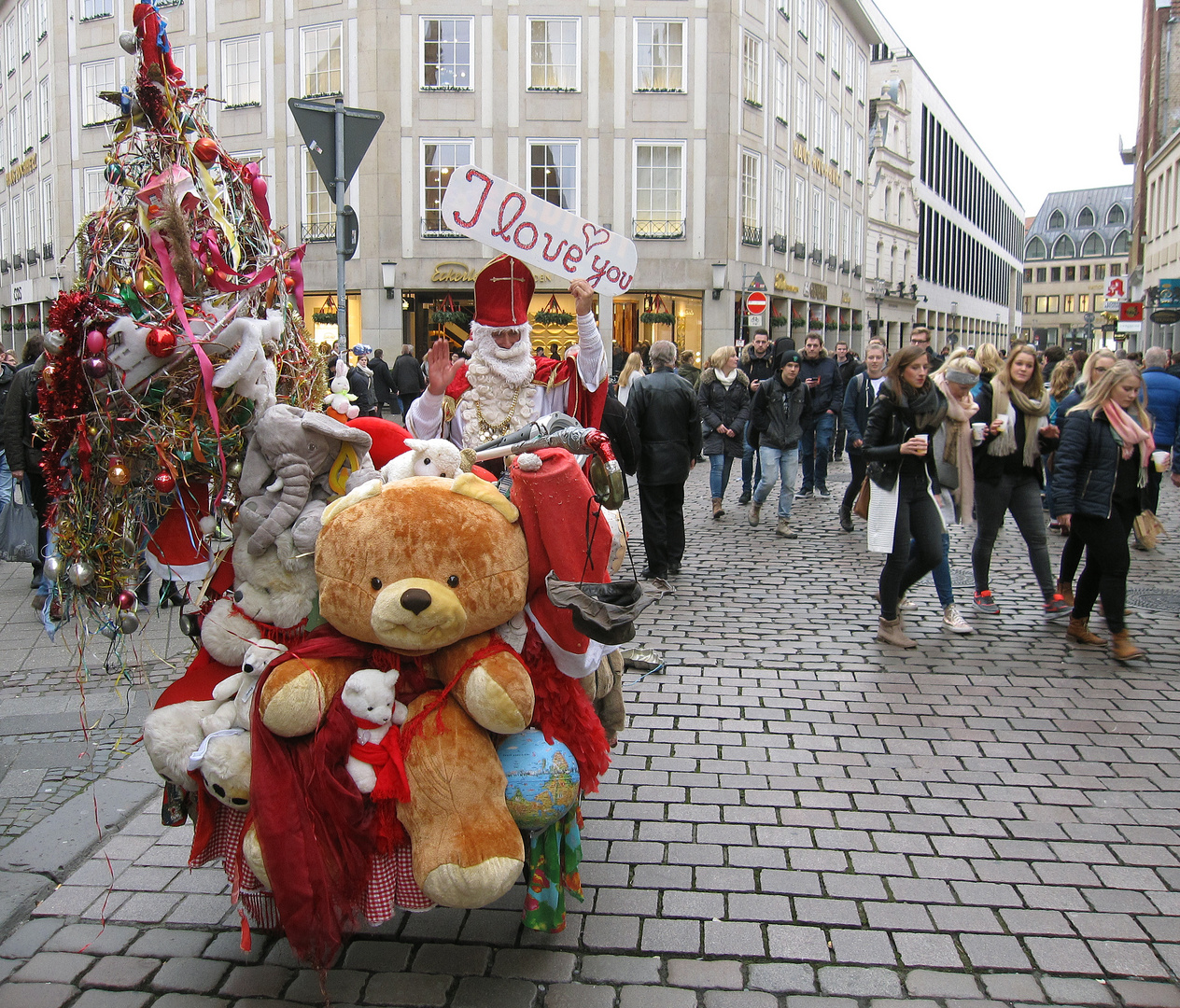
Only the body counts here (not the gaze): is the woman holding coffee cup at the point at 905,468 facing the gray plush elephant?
no

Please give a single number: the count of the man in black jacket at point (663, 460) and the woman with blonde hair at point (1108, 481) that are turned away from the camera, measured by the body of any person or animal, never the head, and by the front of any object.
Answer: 1

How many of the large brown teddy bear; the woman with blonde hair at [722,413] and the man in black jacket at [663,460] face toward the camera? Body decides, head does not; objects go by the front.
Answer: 2

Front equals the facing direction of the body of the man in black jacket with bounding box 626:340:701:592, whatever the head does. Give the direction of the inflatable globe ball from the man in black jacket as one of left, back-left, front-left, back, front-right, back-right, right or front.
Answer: back

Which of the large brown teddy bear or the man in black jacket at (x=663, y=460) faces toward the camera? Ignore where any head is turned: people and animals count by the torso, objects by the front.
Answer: the large brown teddy bear

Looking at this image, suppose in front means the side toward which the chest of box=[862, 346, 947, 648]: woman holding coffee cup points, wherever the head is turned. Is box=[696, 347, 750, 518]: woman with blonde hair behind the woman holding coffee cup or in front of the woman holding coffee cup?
behind

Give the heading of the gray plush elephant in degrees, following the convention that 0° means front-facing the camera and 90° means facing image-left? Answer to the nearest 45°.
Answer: approximately 45°

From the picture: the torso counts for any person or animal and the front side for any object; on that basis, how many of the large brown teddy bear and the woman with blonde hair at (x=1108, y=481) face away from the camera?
0

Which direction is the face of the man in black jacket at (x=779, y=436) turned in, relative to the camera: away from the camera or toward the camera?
toward the camera

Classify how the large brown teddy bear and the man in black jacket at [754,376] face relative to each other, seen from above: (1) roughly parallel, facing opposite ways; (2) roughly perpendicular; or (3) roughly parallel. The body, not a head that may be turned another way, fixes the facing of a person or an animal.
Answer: roughly parallel

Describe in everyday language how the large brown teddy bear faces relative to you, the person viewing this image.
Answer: facing the viewer

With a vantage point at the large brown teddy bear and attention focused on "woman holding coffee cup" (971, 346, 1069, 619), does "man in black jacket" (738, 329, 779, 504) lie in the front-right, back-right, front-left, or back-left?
front-left

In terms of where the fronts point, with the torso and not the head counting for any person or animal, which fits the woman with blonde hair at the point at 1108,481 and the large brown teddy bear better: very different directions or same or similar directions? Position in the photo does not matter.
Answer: same or similar directions

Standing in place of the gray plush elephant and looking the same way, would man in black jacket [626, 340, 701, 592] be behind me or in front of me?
behind

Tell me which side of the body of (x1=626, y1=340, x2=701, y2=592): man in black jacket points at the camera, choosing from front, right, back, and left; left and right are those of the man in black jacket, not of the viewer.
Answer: back

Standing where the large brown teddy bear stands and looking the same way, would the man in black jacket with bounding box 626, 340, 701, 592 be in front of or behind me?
behind

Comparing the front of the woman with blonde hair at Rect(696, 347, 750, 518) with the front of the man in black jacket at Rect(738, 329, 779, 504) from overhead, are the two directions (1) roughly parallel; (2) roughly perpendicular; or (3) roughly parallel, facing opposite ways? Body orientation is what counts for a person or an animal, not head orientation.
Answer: roughly parallel
